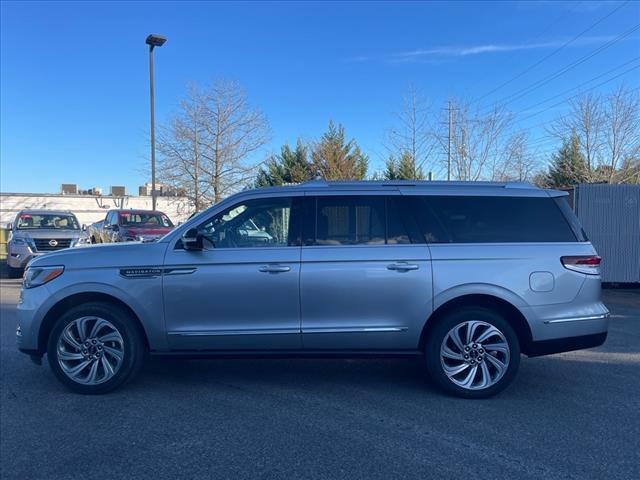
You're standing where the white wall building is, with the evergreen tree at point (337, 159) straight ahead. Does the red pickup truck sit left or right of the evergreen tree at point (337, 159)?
right

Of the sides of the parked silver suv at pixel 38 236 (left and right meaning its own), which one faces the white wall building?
back

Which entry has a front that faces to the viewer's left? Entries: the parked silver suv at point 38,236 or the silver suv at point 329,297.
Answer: the silver suv at point 329,297

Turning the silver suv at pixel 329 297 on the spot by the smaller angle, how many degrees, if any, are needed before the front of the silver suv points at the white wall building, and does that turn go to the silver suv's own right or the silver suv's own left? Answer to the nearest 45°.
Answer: approximately 45° to the silver suv's own right

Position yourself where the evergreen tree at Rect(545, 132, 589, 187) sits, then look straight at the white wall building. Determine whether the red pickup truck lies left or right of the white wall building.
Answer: left

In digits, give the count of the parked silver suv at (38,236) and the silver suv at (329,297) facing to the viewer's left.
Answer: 1

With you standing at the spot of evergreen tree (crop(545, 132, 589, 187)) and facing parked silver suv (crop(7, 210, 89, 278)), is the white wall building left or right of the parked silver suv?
right

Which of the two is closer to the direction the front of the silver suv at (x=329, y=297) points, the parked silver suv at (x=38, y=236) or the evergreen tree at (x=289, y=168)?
the parked silver suv

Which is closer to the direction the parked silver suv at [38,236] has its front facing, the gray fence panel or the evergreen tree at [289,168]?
the gray fence panel

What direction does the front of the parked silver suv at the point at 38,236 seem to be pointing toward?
toward the camera

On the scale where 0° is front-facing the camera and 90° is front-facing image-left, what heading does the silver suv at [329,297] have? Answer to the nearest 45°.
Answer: approximately 90°

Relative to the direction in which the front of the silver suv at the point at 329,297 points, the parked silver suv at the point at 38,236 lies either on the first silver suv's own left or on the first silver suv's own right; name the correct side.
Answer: on the first silver suv's own right

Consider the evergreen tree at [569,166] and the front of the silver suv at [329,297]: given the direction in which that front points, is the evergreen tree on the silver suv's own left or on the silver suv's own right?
on the silver suv's own right

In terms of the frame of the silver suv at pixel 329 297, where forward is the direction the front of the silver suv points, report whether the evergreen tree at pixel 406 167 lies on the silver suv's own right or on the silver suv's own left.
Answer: on the silver suv's own right

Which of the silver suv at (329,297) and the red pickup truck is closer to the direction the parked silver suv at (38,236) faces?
the silver suv
